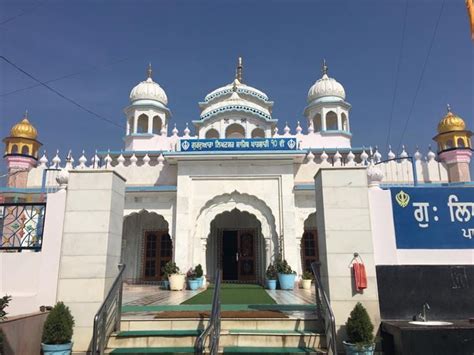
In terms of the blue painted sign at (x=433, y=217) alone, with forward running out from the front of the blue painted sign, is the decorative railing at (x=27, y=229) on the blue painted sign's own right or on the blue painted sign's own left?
on the blue painted sign's own right

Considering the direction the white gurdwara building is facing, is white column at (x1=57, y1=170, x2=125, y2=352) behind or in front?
in front

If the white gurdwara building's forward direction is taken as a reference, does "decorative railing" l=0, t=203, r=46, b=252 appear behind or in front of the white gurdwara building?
in front

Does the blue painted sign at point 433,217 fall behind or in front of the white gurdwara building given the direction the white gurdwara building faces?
in front

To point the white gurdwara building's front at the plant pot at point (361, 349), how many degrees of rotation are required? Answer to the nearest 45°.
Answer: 0° — it already faces it

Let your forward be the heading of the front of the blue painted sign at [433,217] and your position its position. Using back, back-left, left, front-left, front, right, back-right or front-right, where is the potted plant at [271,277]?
back-right

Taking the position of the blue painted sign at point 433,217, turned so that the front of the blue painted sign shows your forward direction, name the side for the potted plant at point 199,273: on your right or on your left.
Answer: on your right

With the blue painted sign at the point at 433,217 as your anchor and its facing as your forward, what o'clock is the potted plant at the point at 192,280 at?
The potted plant is roughly at 4 o'clock from the blue painted sign.

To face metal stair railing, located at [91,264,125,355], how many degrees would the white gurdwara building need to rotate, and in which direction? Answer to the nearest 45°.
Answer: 0° — it already faces it

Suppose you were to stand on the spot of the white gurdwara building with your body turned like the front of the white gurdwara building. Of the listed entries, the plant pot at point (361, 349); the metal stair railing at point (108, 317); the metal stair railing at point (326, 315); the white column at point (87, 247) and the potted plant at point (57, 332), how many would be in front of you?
5

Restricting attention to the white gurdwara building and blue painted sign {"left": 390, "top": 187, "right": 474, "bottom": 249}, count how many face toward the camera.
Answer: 2

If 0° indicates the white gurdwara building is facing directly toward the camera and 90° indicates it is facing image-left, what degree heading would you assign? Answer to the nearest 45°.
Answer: approximately 0°

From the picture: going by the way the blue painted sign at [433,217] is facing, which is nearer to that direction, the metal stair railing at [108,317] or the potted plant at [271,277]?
the metal stair railing

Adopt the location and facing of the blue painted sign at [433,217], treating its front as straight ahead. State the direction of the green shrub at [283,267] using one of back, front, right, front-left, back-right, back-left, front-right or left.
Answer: back-right
